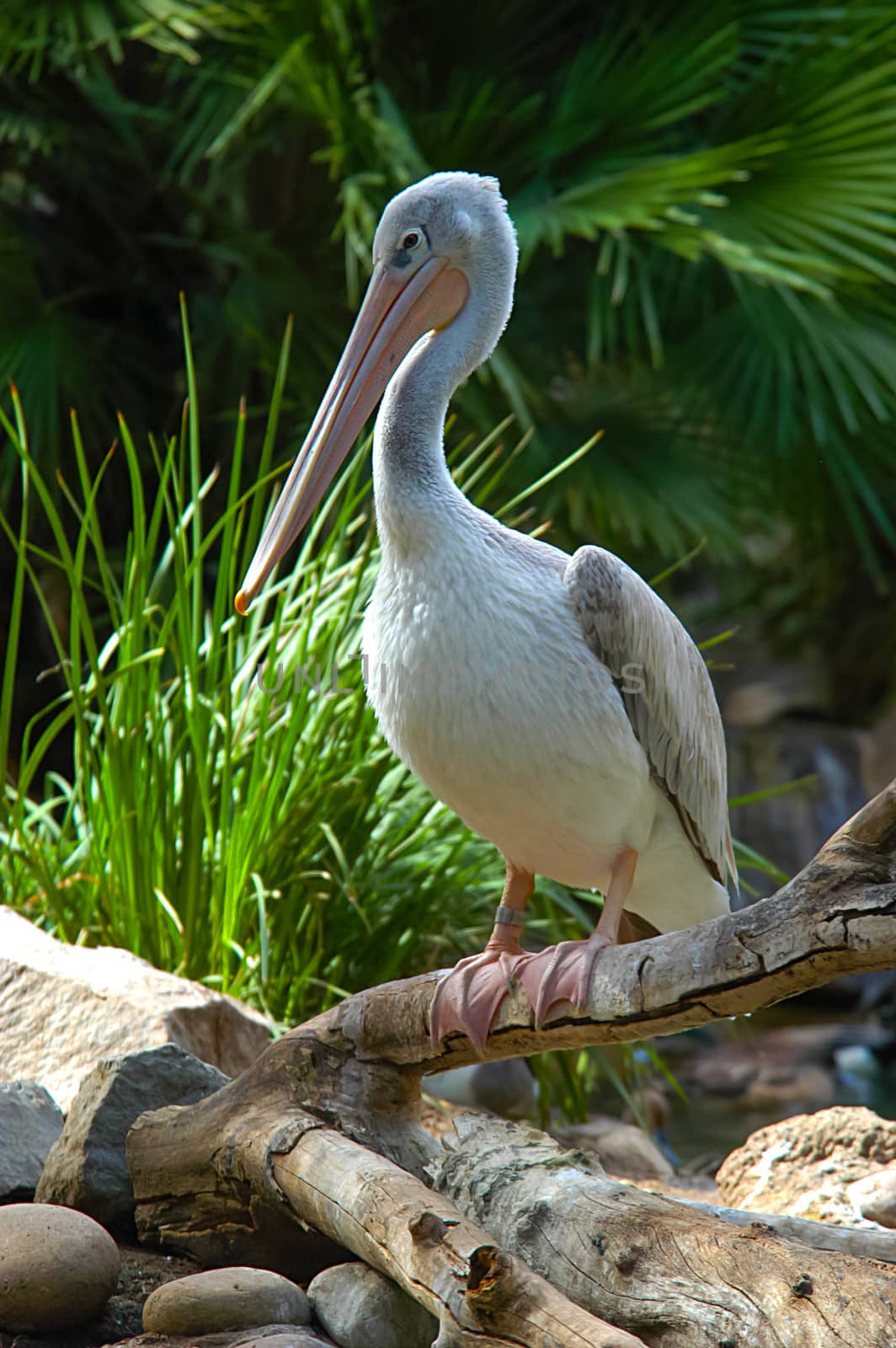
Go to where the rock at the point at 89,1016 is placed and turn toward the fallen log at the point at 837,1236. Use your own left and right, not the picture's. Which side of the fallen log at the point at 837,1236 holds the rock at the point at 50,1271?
right

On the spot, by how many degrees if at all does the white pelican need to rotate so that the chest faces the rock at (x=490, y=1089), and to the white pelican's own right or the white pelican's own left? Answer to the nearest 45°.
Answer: approximately 135° to the white pelican's own right

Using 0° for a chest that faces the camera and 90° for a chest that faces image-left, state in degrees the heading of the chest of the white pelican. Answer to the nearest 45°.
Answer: approximately 45°
